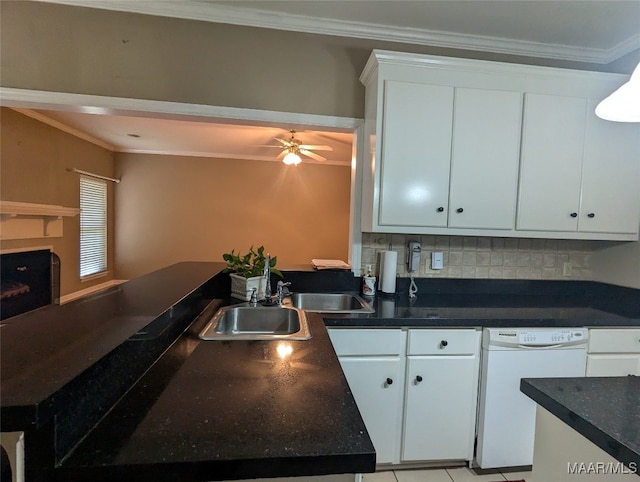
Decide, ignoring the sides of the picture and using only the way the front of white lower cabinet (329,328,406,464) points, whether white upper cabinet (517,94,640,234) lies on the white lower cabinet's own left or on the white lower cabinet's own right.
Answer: on the white lower cabinet's own left

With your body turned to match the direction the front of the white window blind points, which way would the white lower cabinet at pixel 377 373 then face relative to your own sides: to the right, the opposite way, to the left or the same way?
to the right

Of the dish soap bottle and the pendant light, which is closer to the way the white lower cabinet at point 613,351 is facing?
the pendant light

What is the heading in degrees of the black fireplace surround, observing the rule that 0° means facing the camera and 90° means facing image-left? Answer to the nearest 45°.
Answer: approximately 315°

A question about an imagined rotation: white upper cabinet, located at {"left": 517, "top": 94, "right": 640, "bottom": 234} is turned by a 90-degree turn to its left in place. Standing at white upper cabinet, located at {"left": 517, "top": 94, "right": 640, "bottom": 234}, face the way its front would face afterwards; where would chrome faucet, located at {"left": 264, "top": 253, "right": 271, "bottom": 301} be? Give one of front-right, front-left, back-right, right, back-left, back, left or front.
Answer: back-right

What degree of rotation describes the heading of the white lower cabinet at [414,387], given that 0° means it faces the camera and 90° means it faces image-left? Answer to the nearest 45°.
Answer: approximately 0°

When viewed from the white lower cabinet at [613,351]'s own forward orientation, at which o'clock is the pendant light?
The pendant light is roughly at 12 o'clock from the white lower cabinet.

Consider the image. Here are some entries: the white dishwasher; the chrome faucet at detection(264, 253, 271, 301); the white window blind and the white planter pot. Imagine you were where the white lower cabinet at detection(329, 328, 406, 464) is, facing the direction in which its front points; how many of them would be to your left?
1

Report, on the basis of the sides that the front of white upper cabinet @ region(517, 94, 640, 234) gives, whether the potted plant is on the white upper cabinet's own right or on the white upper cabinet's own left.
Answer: on the white upper cabinet's own right

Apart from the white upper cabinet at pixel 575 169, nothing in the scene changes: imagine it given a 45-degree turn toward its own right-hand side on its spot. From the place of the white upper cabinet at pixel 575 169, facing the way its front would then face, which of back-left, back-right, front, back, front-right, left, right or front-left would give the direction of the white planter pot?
front
